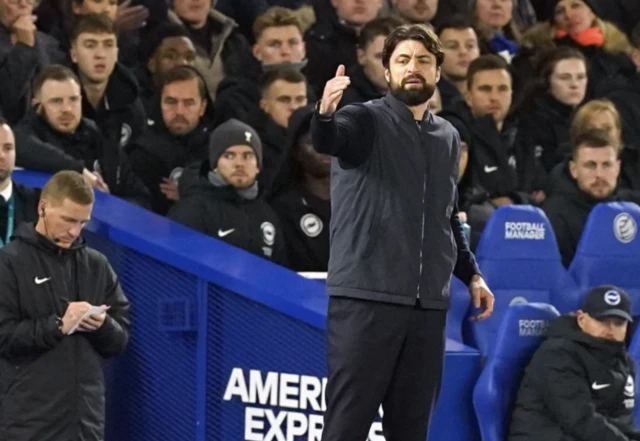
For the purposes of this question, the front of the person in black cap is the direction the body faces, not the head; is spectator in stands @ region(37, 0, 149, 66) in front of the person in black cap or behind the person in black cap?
behind

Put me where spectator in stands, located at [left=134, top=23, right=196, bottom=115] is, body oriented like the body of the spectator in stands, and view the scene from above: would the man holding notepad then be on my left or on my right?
on my right

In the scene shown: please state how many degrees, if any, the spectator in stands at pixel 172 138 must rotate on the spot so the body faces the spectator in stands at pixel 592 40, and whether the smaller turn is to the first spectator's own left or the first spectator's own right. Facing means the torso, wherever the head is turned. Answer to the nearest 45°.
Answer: approximately 135° to the first spectator's own left

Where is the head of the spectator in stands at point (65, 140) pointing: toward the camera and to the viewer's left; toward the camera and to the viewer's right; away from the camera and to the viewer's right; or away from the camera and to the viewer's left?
toward the camera and to the viewer's right

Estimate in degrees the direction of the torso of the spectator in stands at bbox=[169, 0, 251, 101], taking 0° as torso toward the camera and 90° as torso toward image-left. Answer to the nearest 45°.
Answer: approximately 0°

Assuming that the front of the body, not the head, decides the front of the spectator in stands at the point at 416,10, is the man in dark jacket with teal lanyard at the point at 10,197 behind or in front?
in front

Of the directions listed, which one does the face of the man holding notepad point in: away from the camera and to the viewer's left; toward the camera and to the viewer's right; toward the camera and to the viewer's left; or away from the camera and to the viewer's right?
toward the camera and to the viewer's right

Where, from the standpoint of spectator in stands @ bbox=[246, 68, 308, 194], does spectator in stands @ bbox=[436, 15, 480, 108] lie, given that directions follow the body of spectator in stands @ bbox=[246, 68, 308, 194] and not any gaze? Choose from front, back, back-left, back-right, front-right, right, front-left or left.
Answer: left

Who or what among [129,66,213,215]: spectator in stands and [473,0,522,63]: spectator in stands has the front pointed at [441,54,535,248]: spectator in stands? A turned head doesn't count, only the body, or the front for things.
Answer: [473,0,522,63]: spectator in stands
